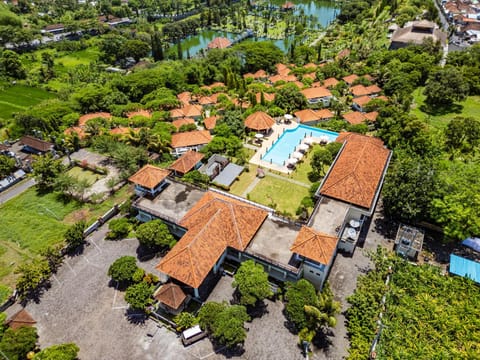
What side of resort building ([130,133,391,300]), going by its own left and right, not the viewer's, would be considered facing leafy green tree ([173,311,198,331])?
front

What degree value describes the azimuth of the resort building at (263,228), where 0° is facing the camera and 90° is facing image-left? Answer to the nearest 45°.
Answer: approximately 45°

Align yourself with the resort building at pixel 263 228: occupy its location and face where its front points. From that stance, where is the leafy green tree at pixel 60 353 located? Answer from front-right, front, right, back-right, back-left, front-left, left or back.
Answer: front

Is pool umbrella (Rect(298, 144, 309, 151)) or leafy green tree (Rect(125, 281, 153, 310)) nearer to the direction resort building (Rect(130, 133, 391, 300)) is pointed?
the leafy green tree

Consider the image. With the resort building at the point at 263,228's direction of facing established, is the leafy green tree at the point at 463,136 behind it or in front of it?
behind

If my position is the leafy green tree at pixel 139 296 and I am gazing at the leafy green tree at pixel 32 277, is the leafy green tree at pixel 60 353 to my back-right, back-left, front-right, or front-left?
front-left

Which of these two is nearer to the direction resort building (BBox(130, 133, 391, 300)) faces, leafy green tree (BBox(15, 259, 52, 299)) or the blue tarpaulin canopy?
the leafy green tree

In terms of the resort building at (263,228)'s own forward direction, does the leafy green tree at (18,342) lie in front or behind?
in front

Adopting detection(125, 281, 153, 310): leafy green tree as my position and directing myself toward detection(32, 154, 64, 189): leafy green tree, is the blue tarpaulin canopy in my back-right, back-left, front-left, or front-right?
back-right

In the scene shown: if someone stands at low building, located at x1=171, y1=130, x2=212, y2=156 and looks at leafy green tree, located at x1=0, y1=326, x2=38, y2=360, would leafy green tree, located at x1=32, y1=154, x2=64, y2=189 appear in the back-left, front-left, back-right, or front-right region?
front-right

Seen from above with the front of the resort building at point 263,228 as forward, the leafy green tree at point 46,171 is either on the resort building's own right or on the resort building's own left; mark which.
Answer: on the resort building's own right

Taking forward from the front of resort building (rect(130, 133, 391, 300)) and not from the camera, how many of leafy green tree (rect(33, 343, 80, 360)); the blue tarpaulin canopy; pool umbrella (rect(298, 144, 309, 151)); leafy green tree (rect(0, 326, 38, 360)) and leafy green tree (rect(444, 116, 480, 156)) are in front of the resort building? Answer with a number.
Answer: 2

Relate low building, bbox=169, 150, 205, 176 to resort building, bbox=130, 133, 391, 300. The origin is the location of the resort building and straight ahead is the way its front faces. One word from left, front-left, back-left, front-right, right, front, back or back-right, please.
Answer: right

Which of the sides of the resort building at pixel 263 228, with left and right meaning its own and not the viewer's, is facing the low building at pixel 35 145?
right

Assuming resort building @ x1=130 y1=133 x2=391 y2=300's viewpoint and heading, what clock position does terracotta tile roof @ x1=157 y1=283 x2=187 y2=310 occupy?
The terracotta tile roof is roughly at 12 o'clock from the resort building.
